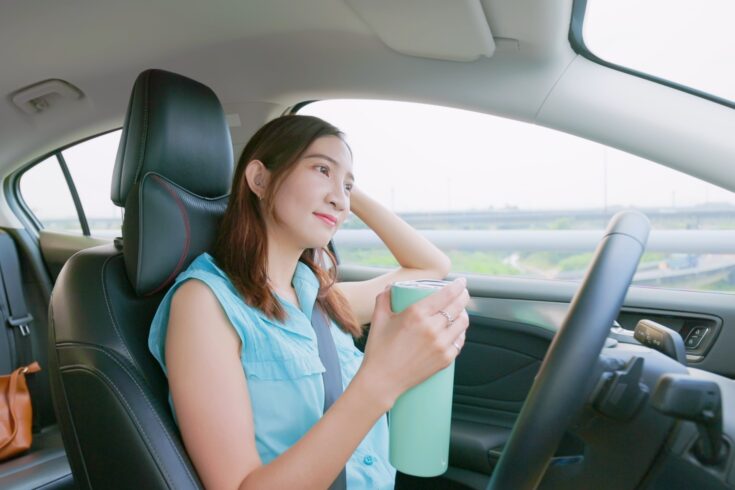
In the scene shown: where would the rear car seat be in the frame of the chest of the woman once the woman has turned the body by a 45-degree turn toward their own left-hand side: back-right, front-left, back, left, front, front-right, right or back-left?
back-left

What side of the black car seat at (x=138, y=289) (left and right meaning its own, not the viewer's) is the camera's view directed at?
right

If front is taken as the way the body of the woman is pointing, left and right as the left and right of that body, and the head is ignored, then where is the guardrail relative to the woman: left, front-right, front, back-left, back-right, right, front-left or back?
left

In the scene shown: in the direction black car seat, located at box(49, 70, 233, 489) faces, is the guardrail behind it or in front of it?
in front

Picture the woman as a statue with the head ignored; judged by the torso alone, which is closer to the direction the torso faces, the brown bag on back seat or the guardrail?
the guardrail

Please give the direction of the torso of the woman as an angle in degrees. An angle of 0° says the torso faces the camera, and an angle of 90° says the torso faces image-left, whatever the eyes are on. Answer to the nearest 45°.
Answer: approximately 315°

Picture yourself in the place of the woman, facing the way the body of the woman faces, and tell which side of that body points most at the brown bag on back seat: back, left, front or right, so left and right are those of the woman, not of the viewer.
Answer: back
